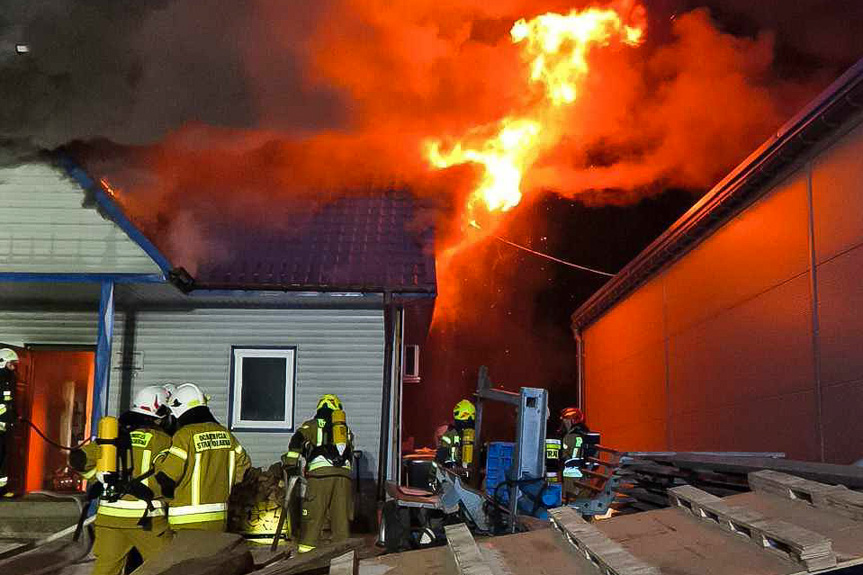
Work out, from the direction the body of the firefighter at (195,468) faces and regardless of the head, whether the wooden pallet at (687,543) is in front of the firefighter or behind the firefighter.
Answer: behind

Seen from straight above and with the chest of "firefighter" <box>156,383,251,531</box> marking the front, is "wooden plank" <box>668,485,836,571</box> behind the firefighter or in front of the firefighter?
behind

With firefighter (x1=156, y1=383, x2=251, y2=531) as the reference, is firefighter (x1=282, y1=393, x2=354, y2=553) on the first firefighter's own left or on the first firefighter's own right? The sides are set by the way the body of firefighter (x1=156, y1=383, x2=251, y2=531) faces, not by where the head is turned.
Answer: on the first firefighter's own right

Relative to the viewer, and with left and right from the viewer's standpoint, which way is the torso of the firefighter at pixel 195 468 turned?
facing away from the viewer and to the left of the viewer

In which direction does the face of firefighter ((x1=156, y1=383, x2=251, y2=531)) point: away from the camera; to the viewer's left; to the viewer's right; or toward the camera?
away from the camera

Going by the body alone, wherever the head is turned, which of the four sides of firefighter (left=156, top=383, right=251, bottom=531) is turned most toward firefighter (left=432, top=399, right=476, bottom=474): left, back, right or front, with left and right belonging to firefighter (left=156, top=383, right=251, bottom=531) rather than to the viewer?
right

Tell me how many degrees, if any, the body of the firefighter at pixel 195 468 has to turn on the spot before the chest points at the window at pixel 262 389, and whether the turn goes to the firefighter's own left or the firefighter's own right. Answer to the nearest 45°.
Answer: approximately 45° to the firefighter's own right
